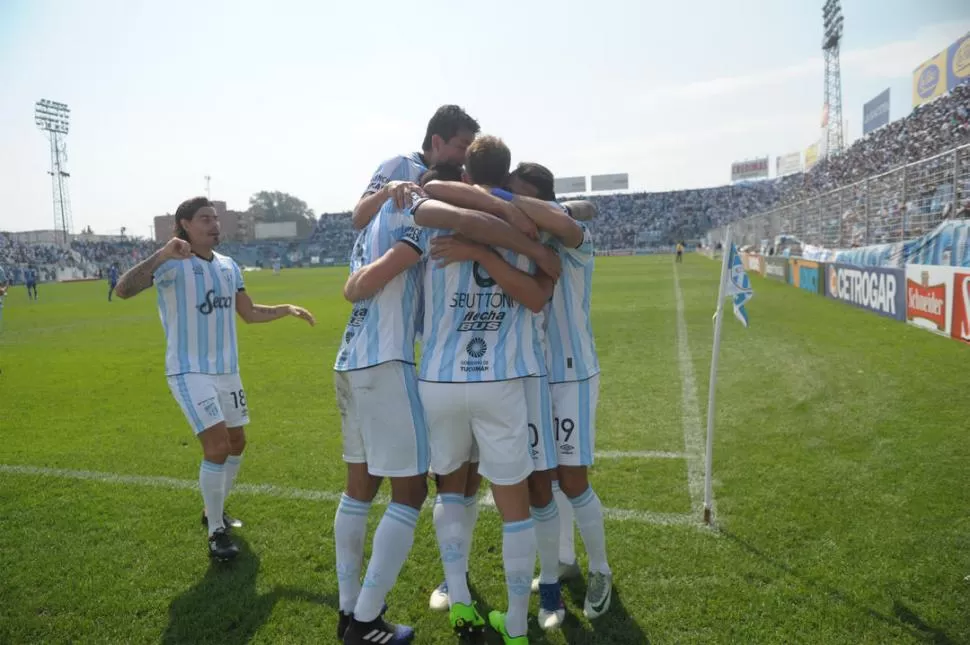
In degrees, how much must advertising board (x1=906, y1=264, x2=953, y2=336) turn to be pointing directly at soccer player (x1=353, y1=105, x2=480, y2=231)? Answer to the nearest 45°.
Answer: approximately 45° to its left

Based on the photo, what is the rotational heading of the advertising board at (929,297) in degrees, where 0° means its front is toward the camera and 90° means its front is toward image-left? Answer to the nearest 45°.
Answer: approximately 45°

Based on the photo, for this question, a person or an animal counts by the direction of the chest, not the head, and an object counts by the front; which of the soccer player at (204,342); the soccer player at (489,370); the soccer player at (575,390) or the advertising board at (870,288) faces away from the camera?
the soccer player at (489,370)

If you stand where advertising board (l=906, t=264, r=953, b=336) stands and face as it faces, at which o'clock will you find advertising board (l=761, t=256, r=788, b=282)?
advertising board (l=761, t=256, r=788, b=282) is roughly at 4 o'clock from advertising board (l=906, t=264, r=953, b=336).

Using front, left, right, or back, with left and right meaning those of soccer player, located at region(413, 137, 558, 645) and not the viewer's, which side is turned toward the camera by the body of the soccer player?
back

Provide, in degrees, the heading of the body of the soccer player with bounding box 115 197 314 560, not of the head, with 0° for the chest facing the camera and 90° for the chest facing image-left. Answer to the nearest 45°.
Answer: approximately 315°

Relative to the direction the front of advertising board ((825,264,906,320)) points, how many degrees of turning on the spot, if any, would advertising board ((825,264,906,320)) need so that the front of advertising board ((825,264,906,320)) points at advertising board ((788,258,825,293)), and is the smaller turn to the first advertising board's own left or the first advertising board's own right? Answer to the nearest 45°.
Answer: approximately 135° to the first advertising board's own right

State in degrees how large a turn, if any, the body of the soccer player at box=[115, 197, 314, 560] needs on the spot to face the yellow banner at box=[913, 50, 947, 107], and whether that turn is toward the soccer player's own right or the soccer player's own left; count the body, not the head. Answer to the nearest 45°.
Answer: approximately 90° to the soccer player's own left

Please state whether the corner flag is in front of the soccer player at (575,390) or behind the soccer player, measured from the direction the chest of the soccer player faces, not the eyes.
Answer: behind

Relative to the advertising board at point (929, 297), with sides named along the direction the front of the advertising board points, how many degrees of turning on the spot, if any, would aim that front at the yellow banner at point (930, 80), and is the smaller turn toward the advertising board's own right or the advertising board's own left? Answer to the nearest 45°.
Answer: approximately 135° to the advertising board's own right
